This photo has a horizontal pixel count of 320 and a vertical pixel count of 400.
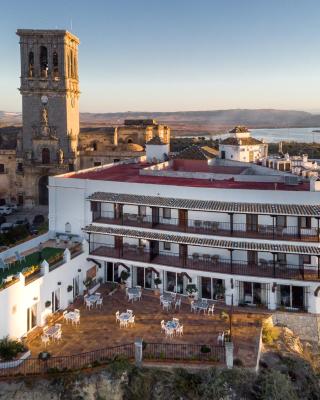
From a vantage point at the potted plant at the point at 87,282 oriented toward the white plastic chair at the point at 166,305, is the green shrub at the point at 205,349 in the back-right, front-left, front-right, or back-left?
front-right

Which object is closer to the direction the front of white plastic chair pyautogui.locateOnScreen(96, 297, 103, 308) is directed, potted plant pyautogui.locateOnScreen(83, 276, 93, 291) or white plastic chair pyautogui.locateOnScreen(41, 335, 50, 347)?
the white plastic chair

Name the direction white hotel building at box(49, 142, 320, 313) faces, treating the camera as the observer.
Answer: facing the viewer and to the left of the viewer

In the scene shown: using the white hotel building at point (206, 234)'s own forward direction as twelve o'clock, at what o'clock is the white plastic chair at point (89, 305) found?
The white plastic chair is roughly at 1 o'clock from the white hotel building.

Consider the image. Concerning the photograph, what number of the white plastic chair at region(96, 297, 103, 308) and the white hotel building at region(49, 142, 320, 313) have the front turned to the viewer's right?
0

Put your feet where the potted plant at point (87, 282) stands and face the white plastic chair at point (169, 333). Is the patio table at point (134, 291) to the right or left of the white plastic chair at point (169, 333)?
left
